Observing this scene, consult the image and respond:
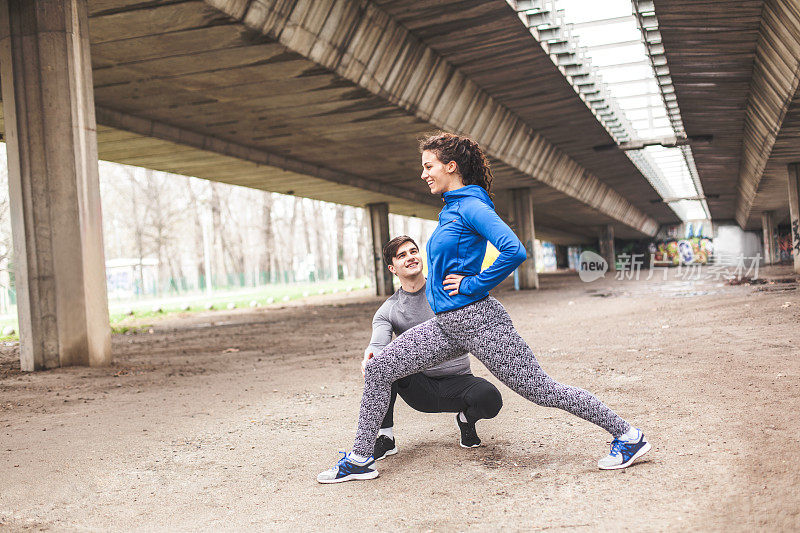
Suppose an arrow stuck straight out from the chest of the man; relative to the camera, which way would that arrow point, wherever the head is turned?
toward the camera

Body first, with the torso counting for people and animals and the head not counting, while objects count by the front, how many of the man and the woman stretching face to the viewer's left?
1

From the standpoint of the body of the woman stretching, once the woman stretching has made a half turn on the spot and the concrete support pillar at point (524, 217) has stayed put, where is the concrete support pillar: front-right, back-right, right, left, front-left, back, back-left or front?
left

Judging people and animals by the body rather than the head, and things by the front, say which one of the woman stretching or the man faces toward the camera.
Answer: the man

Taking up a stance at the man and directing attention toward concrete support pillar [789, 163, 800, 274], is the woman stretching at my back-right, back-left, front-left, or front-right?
back-right

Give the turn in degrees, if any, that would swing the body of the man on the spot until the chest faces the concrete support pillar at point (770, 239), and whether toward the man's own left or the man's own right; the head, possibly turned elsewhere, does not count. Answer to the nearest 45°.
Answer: approximately 135° to the man's own left

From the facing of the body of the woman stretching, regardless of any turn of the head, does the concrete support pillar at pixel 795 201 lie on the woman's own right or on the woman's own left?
on the woman's own right

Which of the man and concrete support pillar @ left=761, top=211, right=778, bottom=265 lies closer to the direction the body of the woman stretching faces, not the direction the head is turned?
the man

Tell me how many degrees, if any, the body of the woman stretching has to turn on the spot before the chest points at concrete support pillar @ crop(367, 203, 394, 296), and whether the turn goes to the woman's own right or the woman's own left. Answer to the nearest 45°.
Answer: approximately 90° to the woman's own right

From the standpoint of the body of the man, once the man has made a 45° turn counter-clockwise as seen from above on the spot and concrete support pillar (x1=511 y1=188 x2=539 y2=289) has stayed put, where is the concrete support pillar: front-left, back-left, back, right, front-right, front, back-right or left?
back-left

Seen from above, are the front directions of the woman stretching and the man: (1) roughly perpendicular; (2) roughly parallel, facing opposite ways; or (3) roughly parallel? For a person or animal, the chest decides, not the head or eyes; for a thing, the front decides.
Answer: roughly perpendicular

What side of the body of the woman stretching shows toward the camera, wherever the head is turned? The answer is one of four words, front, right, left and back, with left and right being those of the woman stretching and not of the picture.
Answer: left
